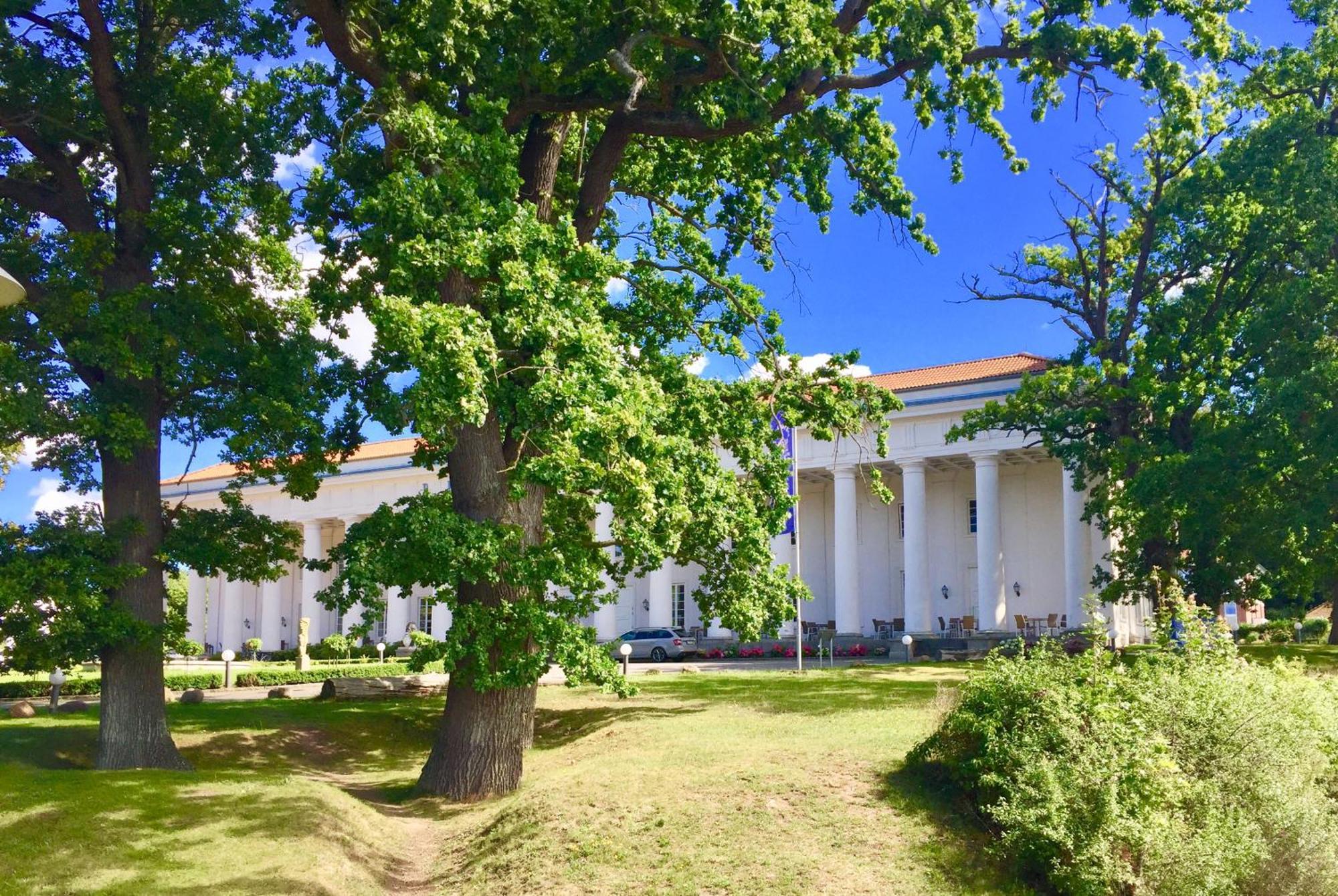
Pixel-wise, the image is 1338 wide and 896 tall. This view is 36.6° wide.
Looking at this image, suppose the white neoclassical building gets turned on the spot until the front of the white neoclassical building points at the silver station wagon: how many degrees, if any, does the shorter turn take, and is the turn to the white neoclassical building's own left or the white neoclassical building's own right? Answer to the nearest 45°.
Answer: approximately 45° to the white neoclassical building's own left

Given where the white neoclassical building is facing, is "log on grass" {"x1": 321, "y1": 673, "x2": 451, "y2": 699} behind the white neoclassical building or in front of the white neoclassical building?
in front

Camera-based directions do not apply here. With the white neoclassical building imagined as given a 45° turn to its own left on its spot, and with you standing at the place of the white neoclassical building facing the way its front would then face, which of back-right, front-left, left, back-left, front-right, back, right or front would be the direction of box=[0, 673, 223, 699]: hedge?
front-right

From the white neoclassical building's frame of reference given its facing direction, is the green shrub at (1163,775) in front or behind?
in front

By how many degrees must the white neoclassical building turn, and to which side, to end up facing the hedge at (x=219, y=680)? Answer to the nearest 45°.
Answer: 0° — it already faces it

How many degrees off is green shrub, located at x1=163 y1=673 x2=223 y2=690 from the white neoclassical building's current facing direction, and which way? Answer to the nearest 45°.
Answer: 0° — it already faces it

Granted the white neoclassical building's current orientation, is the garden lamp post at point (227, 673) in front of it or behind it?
in front

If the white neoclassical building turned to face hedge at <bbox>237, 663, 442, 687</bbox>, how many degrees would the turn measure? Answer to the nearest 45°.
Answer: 0° — it already faces it

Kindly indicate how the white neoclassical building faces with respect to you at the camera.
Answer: facing the viewer and to the left of the viewer
